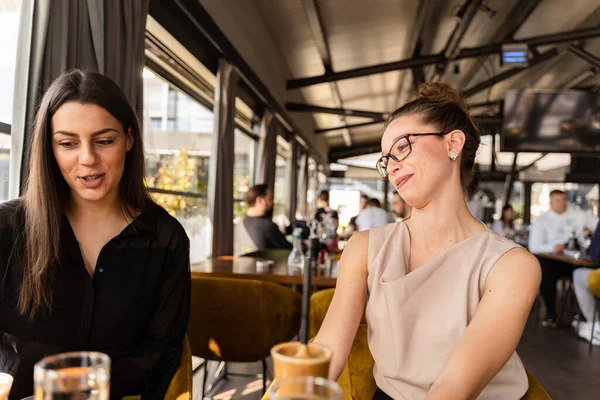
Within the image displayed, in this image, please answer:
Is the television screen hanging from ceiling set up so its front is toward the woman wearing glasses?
yes

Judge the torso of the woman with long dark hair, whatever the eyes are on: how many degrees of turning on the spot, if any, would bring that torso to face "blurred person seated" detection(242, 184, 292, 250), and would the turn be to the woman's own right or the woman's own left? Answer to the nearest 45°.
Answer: approximately 135° to the woman's own left

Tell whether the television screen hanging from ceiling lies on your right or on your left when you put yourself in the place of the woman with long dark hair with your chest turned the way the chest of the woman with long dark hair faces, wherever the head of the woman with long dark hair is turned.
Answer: on your left

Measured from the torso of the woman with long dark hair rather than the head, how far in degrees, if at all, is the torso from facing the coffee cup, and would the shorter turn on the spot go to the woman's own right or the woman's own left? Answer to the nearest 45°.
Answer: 0° — they already face it

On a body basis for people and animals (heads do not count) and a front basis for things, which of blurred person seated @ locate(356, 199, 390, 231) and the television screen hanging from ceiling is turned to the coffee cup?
the television screen hanging from ceiling

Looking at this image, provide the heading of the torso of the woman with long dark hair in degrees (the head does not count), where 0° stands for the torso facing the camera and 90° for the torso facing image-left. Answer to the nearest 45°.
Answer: approximately 0°

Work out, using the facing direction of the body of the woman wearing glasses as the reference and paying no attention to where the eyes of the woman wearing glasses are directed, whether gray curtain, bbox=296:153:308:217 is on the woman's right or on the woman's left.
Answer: on the woman's right
